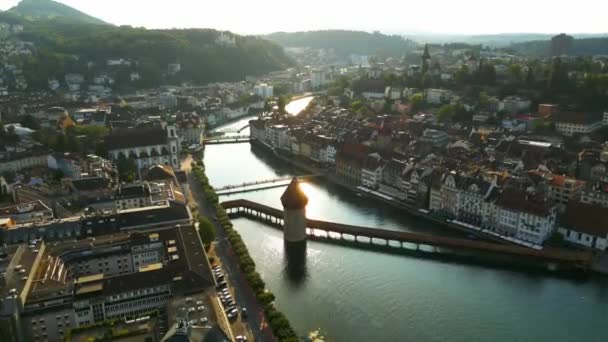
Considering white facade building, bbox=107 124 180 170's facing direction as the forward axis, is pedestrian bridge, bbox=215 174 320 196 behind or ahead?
ahead

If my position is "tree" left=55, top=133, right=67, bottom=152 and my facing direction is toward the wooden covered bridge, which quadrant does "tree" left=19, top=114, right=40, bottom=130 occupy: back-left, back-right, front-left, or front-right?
back-left

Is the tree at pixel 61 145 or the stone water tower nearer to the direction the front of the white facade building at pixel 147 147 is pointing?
the stone water tower

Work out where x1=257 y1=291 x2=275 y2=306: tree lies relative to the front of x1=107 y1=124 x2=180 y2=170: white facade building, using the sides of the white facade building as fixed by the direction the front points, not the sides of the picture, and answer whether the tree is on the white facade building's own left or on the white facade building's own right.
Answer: on the white facade building's own right

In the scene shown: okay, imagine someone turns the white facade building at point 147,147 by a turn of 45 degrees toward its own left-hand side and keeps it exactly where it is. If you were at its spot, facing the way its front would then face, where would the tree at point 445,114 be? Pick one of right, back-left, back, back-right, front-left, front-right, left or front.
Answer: front-right

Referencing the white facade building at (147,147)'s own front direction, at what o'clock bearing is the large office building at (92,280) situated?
The large office building is roughly at 3 o'clock from the white facade building.

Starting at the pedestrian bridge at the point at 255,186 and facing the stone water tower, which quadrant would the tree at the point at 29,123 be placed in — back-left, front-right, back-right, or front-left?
back-right

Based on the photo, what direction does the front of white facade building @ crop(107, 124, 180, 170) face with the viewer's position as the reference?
facing to the right of the viewer
